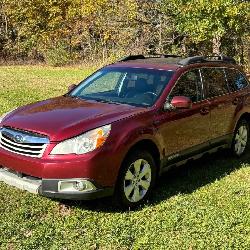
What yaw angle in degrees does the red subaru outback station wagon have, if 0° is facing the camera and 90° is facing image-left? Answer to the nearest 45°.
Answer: approximately 45°
